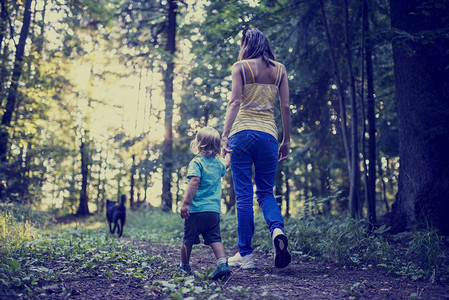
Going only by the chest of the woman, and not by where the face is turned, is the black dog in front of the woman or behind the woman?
in front

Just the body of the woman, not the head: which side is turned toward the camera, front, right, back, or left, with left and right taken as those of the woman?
back

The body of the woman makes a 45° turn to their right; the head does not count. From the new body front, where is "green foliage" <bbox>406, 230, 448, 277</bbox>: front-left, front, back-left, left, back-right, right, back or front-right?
front-right

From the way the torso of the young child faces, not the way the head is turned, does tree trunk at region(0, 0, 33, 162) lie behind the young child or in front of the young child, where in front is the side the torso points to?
in front

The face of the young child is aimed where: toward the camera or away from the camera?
away from the camera

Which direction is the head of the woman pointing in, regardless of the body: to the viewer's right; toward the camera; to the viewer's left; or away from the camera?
away from the camera

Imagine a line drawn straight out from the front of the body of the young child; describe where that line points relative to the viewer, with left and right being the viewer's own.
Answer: facing away from the viewer and to the left of the viewer
